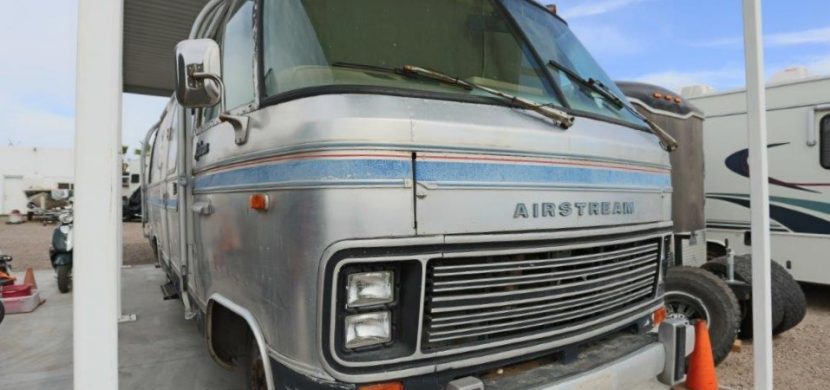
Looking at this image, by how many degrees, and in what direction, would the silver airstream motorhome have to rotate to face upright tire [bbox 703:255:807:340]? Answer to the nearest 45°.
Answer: approximately 90° to its left

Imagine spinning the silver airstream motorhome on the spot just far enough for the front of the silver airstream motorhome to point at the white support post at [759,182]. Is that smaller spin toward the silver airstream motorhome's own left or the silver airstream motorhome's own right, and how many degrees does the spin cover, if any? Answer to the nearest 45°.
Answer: approximately 45° to the silver airstream motorhome's own left

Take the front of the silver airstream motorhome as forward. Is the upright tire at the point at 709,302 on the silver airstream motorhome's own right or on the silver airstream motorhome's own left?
on the silver airstream motorhome's own left

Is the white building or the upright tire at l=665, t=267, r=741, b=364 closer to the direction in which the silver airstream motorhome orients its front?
the upright tire

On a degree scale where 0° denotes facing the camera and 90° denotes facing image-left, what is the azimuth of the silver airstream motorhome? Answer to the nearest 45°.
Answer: approximately 315°

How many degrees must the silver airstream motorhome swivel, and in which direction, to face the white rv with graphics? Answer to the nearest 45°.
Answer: approximately 90° to its left

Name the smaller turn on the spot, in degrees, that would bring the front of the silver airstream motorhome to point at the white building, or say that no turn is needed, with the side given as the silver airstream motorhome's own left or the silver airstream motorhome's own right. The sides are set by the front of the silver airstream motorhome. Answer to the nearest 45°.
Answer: approximately 180°
